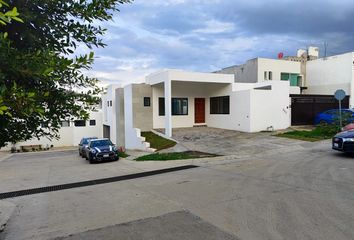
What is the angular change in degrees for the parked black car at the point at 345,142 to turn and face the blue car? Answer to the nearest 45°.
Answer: approximately 135° to its right

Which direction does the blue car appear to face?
to the viewer's left

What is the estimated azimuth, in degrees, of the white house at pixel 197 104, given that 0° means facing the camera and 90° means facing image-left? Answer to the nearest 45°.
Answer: approximately 0°

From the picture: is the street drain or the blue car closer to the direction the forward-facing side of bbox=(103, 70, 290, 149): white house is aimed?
the street drain

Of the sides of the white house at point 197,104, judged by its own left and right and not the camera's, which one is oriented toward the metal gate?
left

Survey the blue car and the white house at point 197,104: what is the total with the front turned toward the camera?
1

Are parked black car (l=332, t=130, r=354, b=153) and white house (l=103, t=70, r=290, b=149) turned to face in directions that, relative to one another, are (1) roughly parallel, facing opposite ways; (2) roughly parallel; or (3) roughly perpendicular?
roughly perpendicular

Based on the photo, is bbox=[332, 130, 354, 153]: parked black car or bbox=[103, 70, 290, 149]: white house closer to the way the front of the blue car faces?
the white house

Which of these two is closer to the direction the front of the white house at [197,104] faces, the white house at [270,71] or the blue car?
the blue car

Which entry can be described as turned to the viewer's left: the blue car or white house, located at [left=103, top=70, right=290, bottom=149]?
the blue car

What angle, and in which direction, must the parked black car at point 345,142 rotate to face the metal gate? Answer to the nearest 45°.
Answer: approximately 135° to its right
